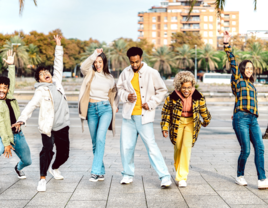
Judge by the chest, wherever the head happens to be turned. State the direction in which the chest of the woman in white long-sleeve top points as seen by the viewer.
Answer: toward the camera

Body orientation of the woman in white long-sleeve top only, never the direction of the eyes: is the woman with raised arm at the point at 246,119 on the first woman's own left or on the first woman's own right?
on the first woman's own left
